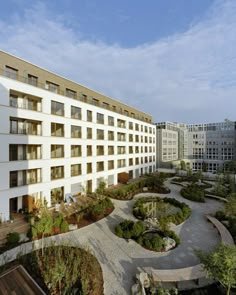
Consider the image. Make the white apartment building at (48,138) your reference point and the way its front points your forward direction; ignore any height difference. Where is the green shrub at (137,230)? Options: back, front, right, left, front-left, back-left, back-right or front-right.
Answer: front

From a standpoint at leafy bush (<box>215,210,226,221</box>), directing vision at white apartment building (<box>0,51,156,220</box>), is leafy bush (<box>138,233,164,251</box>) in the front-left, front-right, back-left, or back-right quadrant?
front-left

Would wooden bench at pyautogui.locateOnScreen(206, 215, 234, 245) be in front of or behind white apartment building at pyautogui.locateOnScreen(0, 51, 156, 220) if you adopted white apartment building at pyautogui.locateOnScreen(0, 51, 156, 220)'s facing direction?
in front

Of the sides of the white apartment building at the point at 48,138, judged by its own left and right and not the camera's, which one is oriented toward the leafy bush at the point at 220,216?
front

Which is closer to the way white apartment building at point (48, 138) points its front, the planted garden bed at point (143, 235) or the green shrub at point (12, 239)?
the planted garden bed

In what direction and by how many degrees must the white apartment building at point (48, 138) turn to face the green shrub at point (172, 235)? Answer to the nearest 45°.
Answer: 0° — it already faces it

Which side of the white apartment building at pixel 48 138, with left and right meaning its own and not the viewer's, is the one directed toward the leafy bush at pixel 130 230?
front

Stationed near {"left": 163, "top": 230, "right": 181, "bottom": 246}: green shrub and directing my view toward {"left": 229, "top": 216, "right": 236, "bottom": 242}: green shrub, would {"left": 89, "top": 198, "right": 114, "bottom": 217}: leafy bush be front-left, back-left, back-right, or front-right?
back-left

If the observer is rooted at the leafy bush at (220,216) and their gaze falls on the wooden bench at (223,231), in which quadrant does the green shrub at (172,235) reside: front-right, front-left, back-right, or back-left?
front-right

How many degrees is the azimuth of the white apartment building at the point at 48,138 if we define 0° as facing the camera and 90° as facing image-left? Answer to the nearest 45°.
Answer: approximately 315°

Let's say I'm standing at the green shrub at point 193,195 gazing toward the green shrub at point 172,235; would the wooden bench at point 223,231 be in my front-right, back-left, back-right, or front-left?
front-left

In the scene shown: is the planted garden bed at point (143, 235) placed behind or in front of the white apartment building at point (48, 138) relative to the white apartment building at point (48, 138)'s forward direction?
in front

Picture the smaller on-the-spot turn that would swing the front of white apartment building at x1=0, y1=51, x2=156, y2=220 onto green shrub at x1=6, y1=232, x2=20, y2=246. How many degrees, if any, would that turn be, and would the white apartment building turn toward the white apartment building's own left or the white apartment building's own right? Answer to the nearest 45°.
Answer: approximately 45° to the white apartment building's own right
